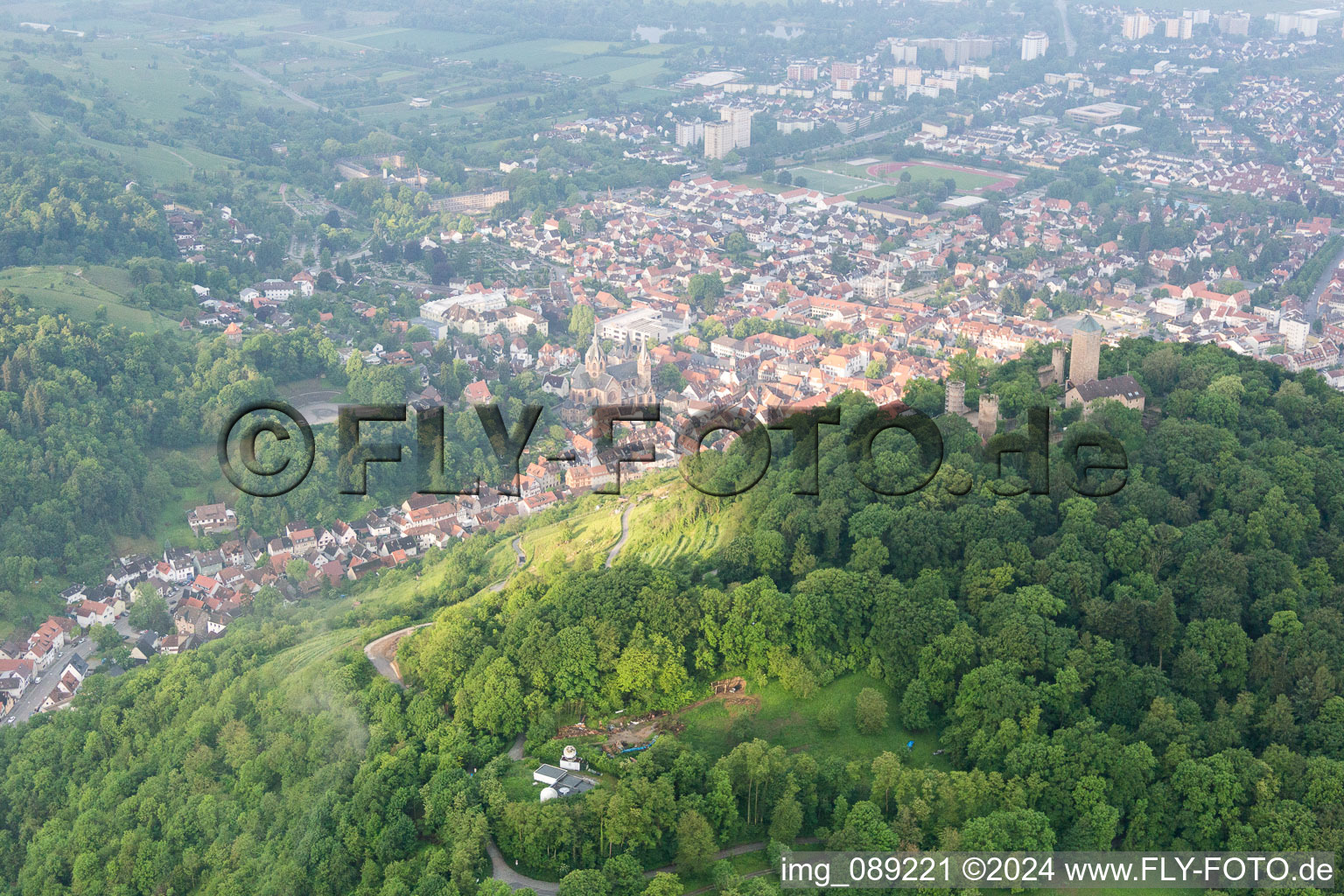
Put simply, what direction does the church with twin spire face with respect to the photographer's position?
facing away from the viewer and to the right of the viewer

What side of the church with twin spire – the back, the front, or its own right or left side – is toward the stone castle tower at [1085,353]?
right

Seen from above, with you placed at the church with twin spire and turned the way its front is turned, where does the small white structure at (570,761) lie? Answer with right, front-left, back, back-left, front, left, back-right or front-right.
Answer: back-right

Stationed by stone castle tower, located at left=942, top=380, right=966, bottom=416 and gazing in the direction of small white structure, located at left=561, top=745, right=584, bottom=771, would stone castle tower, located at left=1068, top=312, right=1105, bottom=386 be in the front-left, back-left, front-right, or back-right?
back-left

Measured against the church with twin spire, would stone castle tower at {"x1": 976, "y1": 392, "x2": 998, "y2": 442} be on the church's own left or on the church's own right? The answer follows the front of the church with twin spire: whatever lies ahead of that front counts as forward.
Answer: on the church's own right
